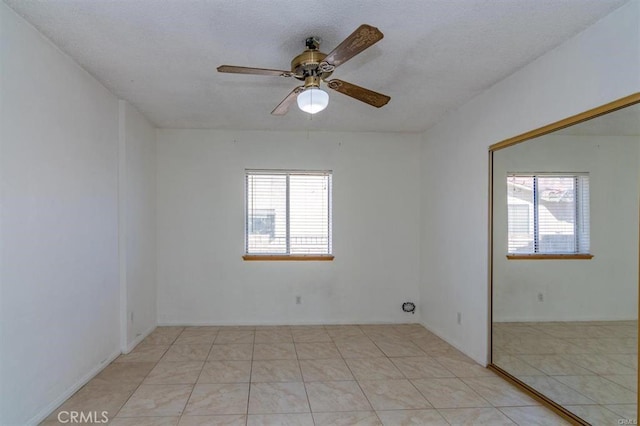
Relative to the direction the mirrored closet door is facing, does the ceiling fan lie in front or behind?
in front

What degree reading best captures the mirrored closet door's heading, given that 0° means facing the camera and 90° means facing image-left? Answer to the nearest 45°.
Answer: approximately 45°
